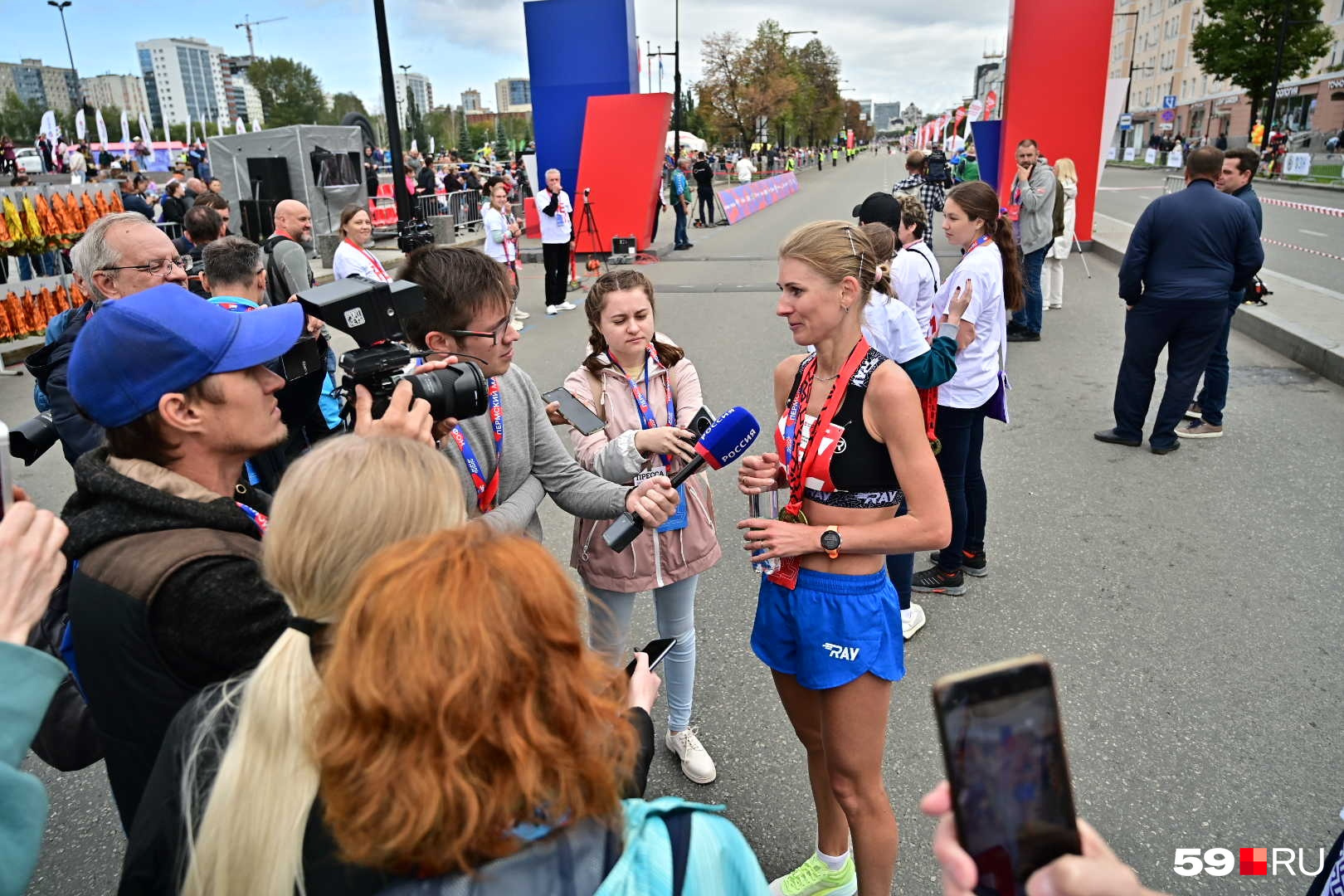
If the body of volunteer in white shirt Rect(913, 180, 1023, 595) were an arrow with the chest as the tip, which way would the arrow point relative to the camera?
to the viewer's left

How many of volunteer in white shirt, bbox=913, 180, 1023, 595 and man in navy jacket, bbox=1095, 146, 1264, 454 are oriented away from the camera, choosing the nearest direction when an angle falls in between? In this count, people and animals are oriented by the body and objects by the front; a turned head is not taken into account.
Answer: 1

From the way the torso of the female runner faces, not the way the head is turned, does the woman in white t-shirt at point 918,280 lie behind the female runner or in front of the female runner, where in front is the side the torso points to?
behind

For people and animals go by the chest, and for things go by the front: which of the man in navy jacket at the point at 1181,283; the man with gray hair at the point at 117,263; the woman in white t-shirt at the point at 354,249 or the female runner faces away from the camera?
the man in navy jacket

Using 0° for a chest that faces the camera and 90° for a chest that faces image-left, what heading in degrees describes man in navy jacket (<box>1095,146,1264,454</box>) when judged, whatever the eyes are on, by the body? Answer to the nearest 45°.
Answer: approximately 180°

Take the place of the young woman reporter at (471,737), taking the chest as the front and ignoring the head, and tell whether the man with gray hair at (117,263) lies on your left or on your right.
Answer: on your left

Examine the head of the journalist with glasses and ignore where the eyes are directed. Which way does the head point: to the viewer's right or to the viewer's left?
to the viewer's right

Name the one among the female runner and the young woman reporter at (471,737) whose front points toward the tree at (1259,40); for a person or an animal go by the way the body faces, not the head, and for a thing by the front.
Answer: the young woman reporter

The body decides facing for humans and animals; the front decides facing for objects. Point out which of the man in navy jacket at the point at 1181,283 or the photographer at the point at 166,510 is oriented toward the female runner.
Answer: the photographer

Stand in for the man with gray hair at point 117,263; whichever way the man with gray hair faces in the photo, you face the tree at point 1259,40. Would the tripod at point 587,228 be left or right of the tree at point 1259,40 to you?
left

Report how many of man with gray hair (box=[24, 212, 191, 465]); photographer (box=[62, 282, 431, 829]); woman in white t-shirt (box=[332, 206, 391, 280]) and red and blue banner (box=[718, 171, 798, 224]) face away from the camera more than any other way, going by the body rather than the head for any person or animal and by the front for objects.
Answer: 0

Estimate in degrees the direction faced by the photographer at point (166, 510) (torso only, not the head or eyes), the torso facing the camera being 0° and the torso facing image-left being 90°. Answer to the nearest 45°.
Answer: approximately 270°
